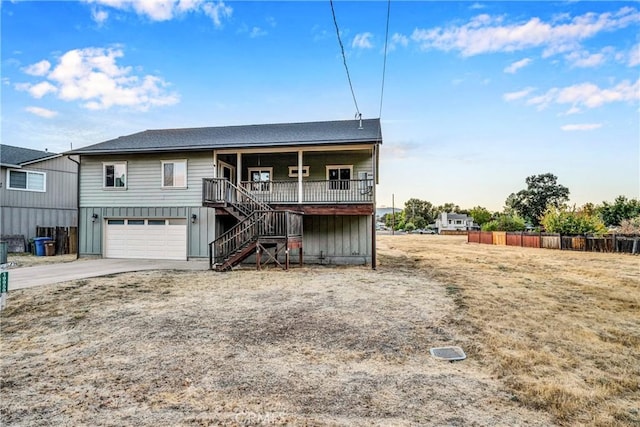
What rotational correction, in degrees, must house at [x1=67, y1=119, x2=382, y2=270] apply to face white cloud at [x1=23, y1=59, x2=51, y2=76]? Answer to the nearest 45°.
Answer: approximately 90° to its right

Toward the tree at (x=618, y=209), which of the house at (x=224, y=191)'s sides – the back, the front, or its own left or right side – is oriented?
left

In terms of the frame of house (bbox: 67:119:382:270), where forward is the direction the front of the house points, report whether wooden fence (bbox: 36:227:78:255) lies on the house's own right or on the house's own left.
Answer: on the house's own right

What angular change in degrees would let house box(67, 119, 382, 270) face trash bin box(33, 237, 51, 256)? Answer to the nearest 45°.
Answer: approximately 135° to its right

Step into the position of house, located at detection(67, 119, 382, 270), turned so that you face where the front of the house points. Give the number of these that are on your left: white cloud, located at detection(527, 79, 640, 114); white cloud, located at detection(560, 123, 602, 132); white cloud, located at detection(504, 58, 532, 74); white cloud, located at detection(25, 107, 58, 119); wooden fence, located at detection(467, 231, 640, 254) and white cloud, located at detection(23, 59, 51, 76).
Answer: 4

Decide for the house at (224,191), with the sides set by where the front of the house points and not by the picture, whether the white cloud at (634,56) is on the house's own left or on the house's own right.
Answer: on the house's own left

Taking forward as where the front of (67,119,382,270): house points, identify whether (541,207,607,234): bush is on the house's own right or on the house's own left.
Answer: on the house's own left

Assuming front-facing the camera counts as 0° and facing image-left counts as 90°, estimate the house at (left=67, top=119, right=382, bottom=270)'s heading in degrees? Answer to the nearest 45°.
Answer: approximately 0°
